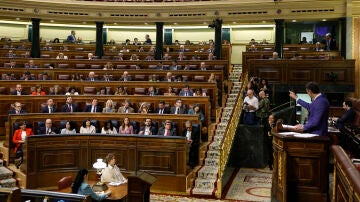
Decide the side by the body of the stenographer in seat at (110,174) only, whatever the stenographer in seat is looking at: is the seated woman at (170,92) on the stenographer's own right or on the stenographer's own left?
on the stenographer's own left

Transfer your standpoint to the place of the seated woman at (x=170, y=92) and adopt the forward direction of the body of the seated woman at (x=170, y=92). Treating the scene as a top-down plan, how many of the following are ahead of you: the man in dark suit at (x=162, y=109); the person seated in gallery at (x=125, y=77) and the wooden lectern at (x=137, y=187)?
2

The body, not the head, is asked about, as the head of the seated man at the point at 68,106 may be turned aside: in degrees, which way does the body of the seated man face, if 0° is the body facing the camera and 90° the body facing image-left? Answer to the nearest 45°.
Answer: approximately 0°
